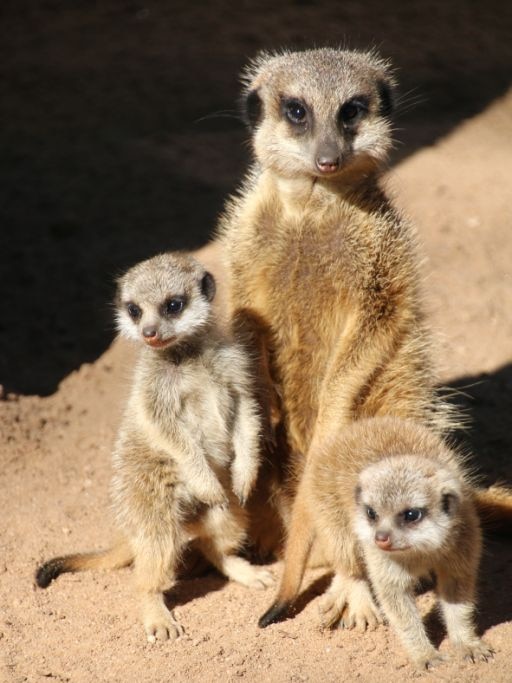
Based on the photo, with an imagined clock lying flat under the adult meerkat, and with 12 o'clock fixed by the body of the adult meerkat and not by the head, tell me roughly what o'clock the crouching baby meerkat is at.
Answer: The crouching baby meerkat is roughly at 11 o'clock from the adult meerkat.

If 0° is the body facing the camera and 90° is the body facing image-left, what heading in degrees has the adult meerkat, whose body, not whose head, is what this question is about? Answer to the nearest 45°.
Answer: approximately 0°

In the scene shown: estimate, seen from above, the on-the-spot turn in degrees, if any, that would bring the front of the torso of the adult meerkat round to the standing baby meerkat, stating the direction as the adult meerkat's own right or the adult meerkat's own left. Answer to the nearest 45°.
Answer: approximately 45° to the adult meerkat's own right
